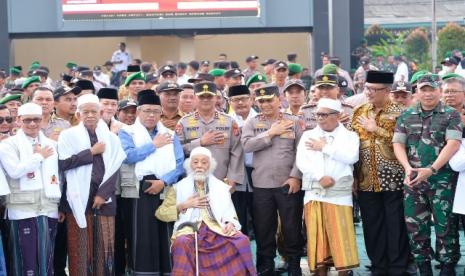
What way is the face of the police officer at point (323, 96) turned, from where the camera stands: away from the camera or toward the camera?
toward the camera

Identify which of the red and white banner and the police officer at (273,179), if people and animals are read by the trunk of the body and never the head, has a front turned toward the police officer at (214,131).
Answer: the red and white banner

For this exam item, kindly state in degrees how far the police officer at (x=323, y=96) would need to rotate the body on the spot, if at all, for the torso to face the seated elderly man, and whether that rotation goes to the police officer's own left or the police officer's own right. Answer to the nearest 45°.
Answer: approximately 45° to the police officer's own right

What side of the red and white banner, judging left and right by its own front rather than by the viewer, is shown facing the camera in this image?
front

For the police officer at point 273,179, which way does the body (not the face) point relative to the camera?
toward the camera

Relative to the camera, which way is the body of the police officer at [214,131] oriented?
toward the camera

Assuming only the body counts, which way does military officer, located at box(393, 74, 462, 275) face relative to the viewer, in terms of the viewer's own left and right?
facing the viewer

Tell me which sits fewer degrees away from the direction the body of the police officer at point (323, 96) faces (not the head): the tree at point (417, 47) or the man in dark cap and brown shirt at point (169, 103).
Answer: the man in dark cap and brown shirt

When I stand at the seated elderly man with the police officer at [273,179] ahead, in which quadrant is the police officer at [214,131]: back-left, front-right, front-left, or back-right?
front-left

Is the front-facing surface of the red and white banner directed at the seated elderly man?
yes
